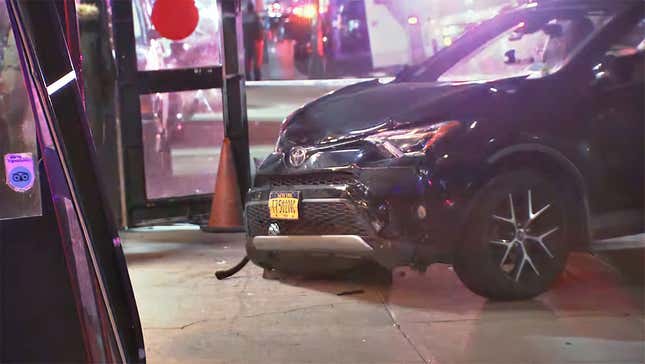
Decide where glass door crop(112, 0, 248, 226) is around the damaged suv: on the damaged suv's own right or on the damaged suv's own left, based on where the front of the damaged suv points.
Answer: on the damaged suv's own right

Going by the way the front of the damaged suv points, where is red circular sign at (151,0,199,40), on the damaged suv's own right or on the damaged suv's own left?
on the damaged suv's own right

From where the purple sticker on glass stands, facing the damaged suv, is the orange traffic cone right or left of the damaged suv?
left

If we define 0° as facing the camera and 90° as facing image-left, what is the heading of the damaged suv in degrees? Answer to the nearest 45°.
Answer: approximately 45°

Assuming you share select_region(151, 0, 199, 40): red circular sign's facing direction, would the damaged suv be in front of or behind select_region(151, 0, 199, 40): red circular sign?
in front

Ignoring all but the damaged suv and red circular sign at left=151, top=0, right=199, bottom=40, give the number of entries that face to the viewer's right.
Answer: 0

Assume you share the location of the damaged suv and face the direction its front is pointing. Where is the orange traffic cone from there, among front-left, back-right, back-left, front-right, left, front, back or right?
right

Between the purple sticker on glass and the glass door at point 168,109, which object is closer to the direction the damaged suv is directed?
the purple sticker on glass

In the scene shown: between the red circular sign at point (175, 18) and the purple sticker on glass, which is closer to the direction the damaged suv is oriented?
the purple sticker on glass
